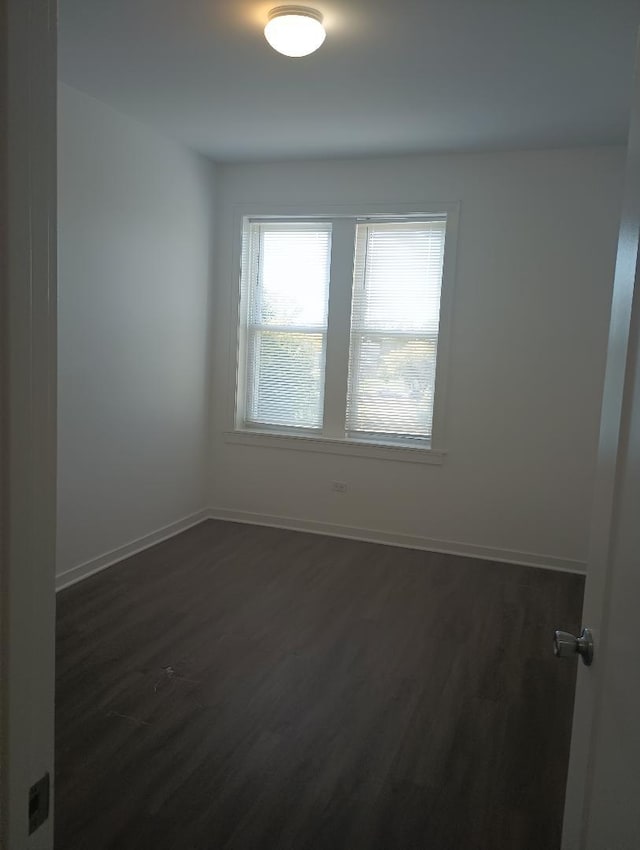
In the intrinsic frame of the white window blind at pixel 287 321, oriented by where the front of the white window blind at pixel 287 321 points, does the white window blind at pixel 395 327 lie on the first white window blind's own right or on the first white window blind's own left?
on the first white window blind's own left

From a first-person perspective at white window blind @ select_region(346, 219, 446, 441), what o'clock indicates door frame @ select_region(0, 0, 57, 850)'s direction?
The door frame is roughly at 12 o'clock from the white window blind.

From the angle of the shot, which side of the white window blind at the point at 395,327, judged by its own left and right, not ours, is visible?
front

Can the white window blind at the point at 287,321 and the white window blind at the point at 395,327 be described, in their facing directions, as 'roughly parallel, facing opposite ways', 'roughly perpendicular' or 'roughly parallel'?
roughly parallel

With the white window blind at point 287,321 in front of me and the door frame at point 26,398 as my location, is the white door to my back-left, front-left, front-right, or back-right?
front-right

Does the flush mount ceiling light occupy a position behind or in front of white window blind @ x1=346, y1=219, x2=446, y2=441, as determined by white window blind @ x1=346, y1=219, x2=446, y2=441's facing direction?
in front

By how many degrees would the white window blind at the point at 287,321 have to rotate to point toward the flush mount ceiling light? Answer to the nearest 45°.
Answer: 0° — it already faces it

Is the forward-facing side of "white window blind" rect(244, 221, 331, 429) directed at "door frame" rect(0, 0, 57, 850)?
yes

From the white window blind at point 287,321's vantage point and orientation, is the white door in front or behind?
in front

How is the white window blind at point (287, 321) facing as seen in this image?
toward the camera

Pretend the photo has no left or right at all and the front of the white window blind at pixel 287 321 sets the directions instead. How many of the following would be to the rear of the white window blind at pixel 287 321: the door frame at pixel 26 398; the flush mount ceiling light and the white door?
0

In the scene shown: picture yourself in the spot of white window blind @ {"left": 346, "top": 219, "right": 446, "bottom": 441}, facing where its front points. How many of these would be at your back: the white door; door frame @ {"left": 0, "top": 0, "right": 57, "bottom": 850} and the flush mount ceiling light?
0

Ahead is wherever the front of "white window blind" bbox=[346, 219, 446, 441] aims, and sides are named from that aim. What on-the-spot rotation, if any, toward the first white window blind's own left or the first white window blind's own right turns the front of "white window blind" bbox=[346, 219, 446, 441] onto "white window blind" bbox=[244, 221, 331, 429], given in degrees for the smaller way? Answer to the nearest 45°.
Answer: approximately 90° to the first white window blind's own right

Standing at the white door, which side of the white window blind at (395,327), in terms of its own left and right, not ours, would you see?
front

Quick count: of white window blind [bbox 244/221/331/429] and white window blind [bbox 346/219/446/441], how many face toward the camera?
2
